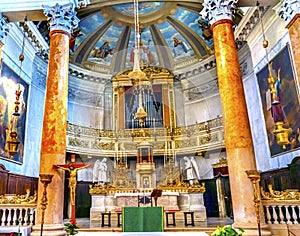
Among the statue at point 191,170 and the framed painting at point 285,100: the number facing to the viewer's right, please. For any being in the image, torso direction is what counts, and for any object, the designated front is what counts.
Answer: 0

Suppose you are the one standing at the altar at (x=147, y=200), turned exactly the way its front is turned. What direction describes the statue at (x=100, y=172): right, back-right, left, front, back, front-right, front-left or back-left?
back-right

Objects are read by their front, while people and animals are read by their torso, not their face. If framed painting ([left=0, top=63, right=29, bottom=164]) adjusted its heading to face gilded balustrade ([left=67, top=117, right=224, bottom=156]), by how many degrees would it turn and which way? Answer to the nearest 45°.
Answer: approximately 45° to its left

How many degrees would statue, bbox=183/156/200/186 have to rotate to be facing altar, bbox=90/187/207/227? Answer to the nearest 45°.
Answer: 0° — it already faces it

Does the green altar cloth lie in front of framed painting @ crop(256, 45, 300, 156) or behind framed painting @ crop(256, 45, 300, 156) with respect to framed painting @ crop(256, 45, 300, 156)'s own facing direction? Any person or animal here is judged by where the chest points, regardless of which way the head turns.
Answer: in front

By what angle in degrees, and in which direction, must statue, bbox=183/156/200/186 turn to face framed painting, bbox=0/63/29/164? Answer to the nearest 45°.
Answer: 0° — it already faces it

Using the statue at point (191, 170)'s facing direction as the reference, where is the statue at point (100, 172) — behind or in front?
in front

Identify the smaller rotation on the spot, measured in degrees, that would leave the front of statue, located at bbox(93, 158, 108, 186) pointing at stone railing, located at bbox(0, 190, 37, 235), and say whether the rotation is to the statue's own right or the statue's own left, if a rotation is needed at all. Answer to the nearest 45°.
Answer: approximately 45° to the statue's own right

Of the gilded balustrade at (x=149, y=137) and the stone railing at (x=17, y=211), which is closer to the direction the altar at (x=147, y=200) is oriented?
the stone railing

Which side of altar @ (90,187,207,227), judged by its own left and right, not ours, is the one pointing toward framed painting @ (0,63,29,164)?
right

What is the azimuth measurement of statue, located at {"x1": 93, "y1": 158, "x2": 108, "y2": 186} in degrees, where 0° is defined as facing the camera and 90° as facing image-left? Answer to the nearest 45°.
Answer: approximately 315°

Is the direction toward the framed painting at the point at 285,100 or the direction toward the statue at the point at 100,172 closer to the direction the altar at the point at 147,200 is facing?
the framed painting

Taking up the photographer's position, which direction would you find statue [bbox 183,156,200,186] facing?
facing the viewer and to the left of the viewer

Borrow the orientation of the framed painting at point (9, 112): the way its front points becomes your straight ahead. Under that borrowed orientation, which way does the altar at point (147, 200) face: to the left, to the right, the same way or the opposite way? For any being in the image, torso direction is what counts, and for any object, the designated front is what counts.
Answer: to the right

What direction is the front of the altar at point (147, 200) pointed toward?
toward the camera
